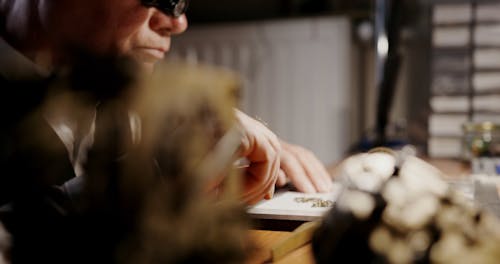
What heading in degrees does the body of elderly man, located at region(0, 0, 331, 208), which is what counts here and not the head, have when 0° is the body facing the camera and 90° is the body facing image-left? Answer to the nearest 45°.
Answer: approximately 270°

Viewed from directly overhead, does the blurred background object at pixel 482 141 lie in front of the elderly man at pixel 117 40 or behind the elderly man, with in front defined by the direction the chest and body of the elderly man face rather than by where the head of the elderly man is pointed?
in front

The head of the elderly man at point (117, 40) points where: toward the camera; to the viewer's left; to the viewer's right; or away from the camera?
to the viewer's right
